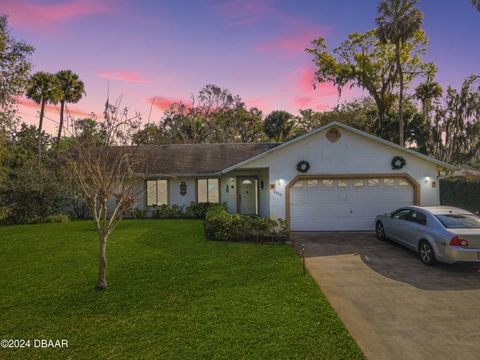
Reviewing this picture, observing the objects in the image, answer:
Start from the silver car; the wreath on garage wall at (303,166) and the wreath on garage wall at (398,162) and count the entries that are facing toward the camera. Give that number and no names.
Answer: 2

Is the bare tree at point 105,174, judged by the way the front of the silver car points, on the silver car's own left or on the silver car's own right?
on the silver car's own left

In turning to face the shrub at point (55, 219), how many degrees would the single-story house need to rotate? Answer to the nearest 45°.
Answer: approximately 90° to its right

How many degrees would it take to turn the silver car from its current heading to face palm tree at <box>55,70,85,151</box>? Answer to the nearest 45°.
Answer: approximately 45° to its left

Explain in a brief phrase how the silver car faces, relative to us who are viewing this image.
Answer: facing away from the viewer and to the left of the viewer

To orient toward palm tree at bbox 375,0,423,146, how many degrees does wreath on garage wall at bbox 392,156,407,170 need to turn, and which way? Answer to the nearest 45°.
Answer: approximately 180°

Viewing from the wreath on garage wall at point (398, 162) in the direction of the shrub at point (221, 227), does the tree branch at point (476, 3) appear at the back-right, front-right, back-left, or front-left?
back-right

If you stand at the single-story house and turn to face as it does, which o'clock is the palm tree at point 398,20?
The palm tree is roughly at 7 o'clock from the single-story house.
